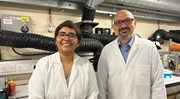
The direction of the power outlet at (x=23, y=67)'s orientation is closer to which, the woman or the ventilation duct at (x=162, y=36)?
the woman

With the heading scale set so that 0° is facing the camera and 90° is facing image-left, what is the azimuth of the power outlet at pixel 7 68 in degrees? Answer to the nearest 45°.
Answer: approximately 0°

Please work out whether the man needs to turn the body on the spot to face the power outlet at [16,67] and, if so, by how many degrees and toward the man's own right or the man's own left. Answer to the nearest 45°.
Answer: approximately 90° to the man's own right

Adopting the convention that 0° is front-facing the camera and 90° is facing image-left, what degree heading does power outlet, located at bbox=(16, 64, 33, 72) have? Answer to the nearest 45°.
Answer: approximately 0°
